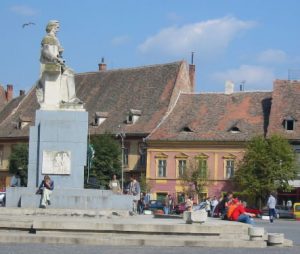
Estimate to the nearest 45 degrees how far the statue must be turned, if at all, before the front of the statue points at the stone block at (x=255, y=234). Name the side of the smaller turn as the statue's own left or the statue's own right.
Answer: approximately 45° to the statue's own right

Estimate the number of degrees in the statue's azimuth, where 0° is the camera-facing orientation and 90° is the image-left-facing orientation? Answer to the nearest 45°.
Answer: approximately 270°

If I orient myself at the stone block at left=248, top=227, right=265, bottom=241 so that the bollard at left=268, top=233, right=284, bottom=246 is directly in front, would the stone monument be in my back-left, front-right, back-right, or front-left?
back-left

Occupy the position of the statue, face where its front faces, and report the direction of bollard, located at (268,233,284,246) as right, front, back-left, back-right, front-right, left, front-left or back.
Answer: front-right
